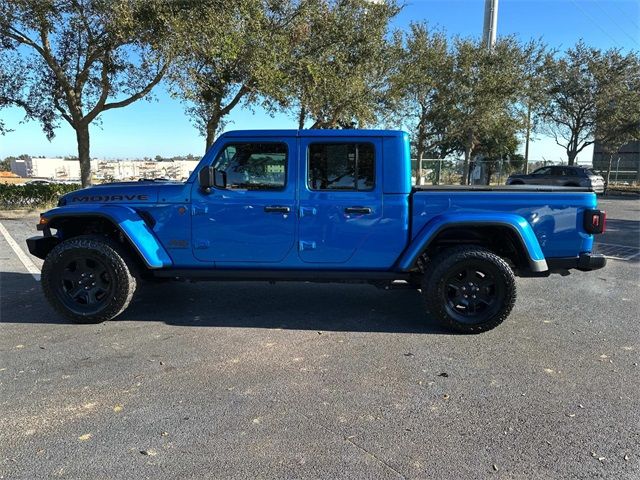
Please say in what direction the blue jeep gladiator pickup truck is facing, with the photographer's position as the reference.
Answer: facing to the left of the viewer

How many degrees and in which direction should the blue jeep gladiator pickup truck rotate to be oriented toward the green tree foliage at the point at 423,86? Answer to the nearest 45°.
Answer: approximately 90° to its right

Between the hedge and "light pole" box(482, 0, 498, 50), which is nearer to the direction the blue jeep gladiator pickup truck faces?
the hedge

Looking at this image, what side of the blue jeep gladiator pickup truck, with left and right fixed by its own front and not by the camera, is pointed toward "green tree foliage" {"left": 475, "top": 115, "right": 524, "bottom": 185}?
right

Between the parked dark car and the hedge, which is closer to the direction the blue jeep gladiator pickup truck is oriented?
the hedge

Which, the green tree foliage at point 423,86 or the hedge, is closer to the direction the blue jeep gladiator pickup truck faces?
the hedge
